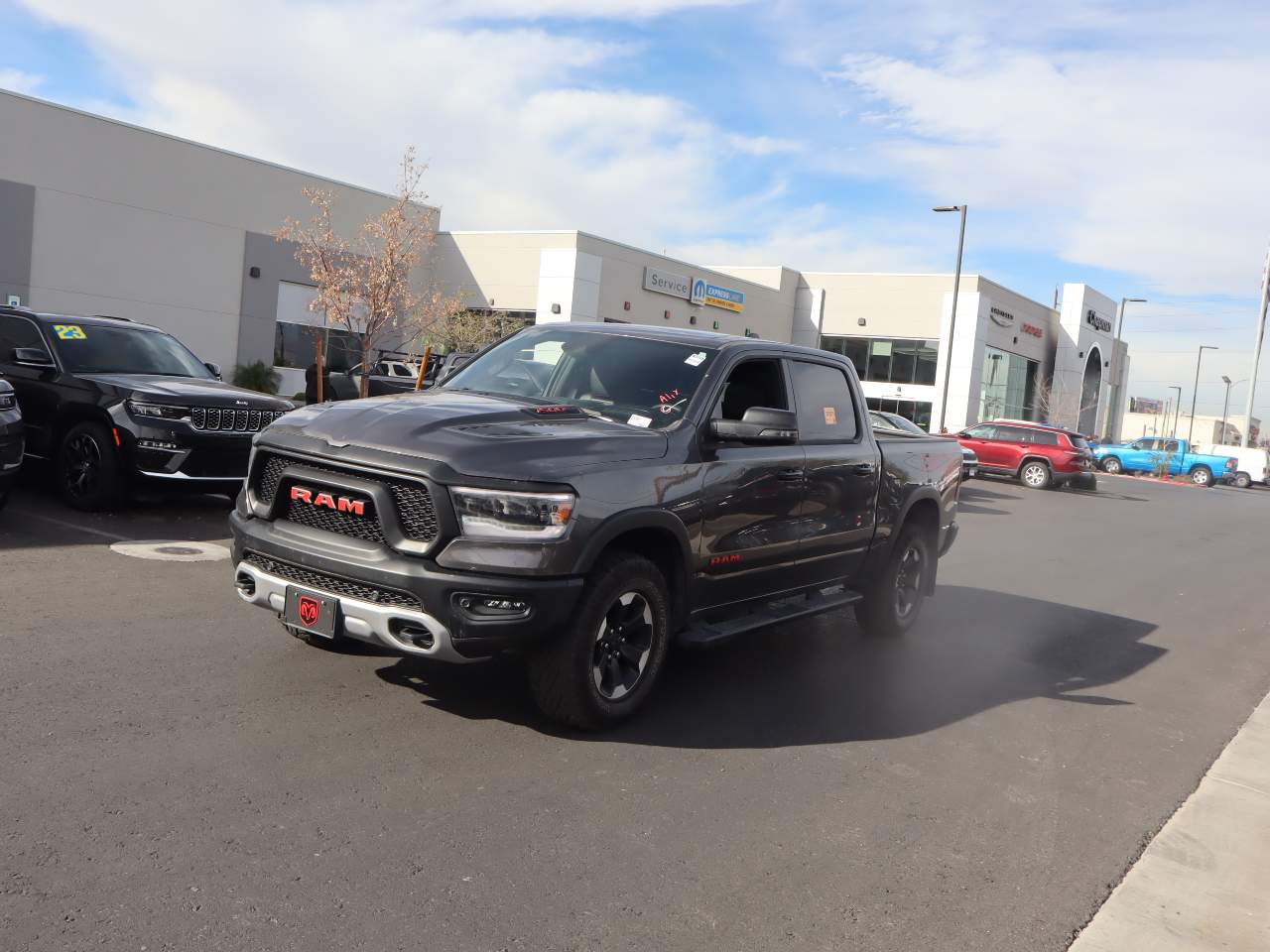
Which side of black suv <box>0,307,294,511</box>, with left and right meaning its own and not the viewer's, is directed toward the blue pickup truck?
left

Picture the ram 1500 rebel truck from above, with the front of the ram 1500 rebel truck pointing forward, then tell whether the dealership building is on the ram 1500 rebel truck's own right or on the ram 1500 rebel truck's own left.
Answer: on the ram 1500 rebel truck's own right

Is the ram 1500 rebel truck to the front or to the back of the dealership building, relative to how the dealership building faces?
to the front

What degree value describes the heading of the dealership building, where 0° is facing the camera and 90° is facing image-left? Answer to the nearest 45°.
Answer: approximately 315°

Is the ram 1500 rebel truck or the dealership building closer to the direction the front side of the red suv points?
the dealership building

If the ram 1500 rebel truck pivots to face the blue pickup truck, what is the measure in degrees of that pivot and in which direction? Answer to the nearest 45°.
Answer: approximately 180°

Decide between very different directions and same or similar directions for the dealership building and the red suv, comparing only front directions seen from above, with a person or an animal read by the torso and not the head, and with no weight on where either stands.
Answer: very different directions

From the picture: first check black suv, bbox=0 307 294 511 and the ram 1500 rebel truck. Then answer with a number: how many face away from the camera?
0

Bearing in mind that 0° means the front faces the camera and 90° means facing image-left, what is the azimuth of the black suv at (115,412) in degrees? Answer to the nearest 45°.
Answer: approximately 315°

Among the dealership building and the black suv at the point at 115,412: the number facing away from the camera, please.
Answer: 0

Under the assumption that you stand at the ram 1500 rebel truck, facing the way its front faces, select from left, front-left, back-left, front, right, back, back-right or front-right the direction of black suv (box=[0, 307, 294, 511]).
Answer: right

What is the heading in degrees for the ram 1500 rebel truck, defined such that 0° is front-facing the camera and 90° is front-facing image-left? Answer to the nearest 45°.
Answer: approximately 45°

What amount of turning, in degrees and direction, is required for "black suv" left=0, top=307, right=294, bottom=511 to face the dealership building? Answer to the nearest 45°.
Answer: approximately 135° to its left
